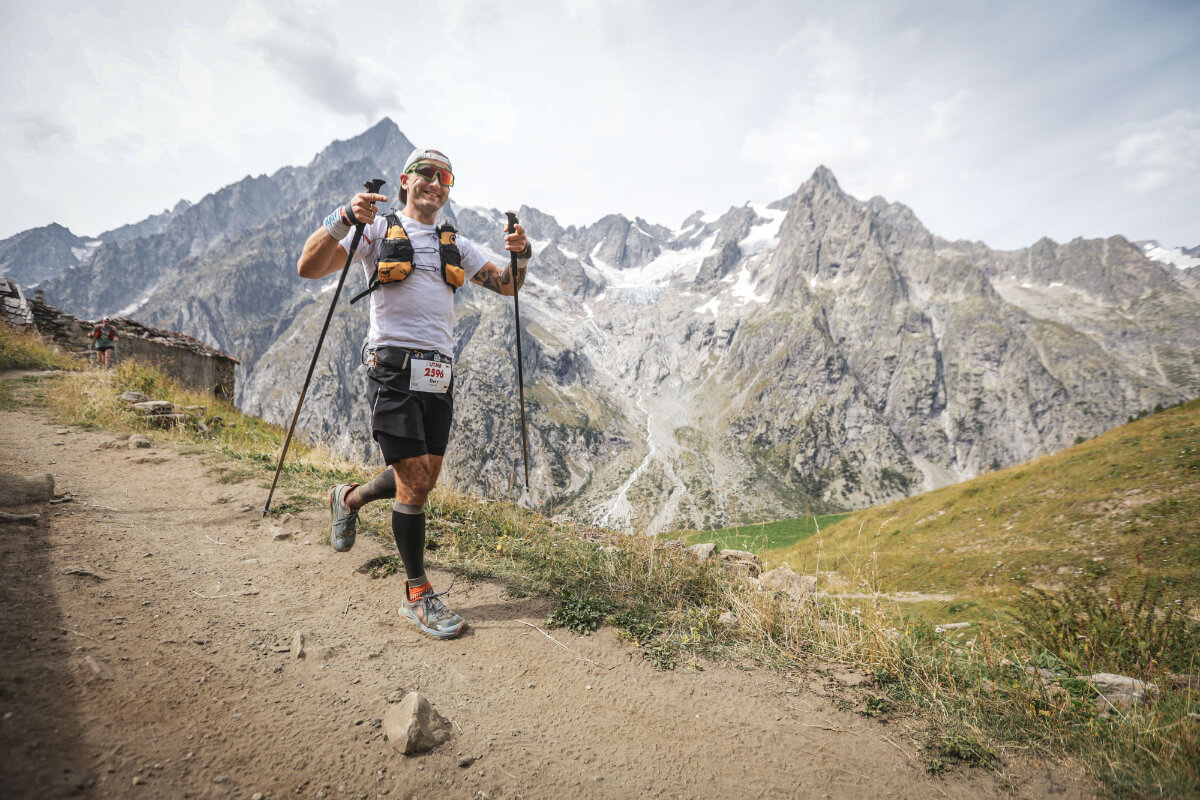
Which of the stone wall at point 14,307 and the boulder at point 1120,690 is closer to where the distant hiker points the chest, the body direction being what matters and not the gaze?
the boulder

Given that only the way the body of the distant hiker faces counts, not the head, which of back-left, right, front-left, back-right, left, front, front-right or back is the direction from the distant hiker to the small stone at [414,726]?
front

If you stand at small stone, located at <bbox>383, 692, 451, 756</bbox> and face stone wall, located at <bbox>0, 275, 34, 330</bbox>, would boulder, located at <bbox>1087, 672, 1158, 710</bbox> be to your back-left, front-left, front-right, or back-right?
back-right

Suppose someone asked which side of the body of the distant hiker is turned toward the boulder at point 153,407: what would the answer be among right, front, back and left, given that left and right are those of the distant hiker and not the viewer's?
front

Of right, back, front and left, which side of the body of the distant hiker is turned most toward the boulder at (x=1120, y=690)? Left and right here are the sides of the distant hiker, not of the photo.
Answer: front

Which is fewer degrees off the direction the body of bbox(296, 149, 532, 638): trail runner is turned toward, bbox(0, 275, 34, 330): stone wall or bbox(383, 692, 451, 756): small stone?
the small stone

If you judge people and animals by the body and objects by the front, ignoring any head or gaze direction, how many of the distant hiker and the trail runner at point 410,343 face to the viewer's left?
0

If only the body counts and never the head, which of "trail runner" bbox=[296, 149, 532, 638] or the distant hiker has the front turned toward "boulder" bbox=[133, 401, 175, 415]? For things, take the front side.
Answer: the distant hiker

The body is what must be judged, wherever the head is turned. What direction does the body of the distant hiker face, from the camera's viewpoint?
toward the camera

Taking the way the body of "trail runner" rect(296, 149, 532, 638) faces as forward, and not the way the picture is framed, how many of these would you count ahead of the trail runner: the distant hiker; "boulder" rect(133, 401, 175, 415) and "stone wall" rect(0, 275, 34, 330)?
0

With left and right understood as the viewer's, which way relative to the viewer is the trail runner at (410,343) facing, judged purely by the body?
facing the viewer and to the right of the viewer

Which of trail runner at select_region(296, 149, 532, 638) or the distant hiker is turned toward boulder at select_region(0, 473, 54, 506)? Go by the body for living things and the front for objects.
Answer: the distant hiker

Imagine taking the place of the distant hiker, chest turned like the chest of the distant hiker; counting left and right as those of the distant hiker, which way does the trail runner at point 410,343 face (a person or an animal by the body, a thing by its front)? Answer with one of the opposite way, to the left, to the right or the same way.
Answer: the same way

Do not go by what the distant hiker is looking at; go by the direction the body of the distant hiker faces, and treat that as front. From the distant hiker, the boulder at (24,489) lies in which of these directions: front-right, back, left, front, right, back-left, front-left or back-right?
front

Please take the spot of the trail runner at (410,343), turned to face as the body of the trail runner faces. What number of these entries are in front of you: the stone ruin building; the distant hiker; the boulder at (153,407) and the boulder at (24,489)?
0

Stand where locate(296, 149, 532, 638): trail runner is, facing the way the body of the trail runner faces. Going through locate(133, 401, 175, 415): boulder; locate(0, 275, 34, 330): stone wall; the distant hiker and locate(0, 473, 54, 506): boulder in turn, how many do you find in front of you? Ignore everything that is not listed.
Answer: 0

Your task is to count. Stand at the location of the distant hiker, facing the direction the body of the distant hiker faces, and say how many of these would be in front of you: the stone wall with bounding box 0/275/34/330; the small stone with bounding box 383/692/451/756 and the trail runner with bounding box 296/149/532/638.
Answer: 2

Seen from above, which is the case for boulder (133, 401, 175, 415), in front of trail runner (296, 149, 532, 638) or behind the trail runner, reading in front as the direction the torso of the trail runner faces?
behind
